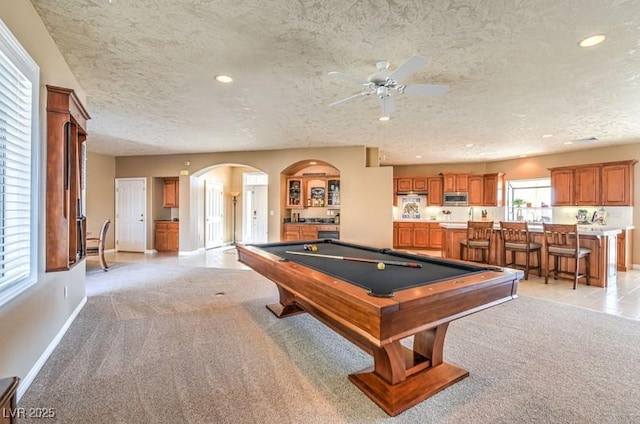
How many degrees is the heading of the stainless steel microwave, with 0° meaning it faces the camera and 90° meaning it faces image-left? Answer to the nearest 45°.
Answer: approximately 0°

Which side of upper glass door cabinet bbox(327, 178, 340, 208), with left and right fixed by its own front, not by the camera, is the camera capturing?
front

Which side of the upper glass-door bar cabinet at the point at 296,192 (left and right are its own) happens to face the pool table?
front

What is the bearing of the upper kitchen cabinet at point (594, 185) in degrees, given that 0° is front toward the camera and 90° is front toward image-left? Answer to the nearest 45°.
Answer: approximately 45°

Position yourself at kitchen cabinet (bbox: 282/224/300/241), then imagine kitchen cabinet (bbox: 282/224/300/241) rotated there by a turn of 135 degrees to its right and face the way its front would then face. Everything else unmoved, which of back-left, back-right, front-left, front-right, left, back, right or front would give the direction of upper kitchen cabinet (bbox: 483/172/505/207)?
back-right

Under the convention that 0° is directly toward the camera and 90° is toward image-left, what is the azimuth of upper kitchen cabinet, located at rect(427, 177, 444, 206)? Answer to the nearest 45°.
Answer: approximately 0°

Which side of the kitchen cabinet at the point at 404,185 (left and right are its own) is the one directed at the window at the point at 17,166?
front

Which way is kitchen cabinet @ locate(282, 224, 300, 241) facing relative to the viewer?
toward the camera

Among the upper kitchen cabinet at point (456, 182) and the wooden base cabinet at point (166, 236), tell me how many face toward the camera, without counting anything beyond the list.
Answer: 2

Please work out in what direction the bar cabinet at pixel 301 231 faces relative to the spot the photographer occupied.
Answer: facing the viewer

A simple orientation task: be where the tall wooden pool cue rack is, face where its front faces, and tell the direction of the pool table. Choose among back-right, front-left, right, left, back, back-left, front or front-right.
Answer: front-right
